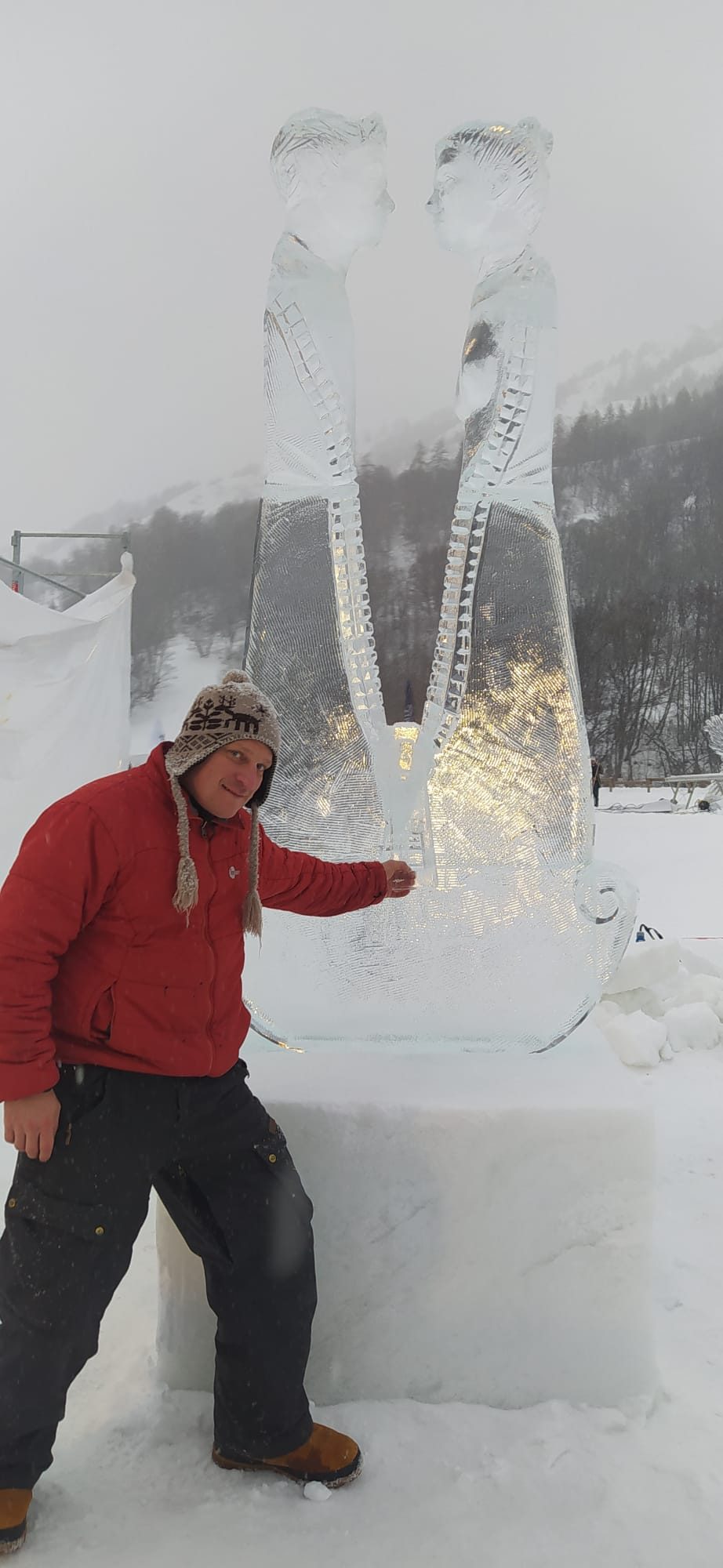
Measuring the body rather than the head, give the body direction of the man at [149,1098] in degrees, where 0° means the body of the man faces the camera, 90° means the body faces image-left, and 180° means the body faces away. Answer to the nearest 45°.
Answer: approximately 315°

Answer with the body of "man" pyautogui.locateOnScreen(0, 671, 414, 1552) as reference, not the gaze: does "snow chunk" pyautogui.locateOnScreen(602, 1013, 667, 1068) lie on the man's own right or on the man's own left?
on the man's own left

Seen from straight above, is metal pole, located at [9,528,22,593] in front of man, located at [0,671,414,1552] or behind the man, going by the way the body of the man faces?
behind

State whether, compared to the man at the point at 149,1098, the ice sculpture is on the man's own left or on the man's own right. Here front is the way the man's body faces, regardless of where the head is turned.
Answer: on the man's own left

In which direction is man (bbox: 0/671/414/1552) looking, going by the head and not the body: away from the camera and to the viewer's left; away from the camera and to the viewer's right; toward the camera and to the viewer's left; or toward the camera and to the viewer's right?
toward the camera and to the viewer's right

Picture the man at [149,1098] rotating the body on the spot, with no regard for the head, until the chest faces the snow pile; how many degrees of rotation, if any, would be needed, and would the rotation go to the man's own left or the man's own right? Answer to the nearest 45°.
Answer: approximately 90° to the man's own left

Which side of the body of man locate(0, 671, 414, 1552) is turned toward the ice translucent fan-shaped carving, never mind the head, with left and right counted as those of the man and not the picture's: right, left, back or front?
left
